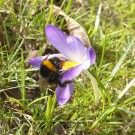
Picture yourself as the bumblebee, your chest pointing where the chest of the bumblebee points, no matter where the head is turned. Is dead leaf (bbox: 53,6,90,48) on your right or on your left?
on your left

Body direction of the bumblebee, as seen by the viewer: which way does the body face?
to the viewer's right
